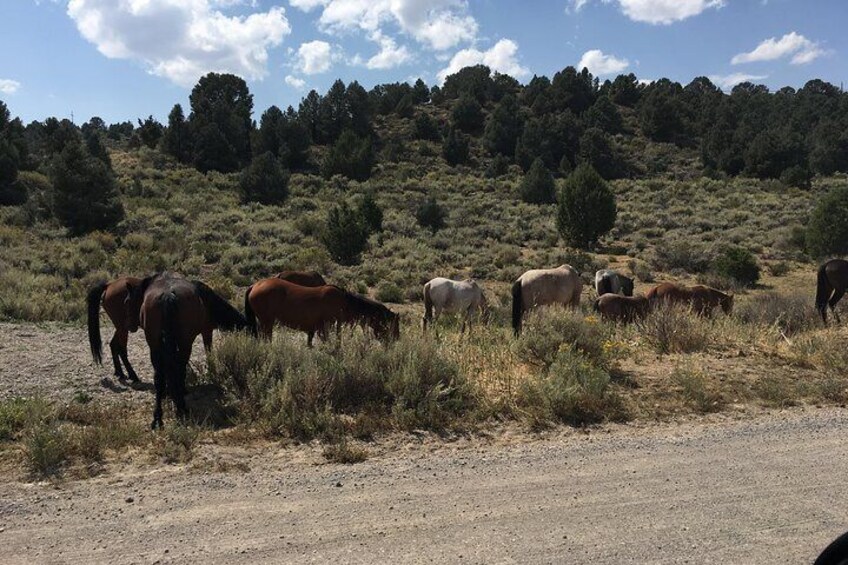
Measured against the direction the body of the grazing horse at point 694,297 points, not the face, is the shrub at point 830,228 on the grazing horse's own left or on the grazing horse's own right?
on the grazing horse's own left

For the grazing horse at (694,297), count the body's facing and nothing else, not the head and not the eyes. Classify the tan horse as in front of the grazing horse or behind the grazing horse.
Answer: behind

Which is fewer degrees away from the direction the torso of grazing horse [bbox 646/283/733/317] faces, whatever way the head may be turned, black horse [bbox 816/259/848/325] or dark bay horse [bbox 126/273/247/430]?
the black horse

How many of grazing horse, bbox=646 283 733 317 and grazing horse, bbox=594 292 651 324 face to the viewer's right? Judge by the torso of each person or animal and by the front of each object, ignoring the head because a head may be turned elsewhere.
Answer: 2

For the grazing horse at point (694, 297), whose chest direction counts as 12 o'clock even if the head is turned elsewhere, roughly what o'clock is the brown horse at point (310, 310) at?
The brown horse is roughly at 4 o'clock from the grazing horse.

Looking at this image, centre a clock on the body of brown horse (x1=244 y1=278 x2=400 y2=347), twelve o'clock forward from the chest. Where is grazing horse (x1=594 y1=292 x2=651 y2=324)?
The grazing horse is roughly at 11 o'clock from the brown horse.

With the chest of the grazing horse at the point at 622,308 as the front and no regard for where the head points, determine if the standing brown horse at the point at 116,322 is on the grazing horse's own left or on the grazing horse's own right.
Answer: on the grazing horse's own right

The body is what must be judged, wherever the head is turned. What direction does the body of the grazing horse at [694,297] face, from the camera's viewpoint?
to the viewer's right

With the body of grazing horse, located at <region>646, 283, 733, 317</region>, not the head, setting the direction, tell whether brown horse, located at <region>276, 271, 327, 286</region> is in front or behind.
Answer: behind

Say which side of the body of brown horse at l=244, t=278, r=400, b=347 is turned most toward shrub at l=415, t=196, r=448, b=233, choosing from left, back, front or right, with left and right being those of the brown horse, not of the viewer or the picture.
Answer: left

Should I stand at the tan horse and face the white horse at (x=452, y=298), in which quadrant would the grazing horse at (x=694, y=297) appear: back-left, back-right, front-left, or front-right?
back-right

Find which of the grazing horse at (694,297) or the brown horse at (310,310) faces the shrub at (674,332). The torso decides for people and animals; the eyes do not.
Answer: the brown horse

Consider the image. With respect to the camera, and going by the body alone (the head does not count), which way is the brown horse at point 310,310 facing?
to the viewer's right

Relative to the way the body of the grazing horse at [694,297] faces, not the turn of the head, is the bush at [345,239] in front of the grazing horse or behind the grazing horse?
behind

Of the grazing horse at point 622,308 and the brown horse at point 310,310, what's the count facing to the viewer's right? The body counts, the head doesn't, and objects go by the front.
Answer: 2
